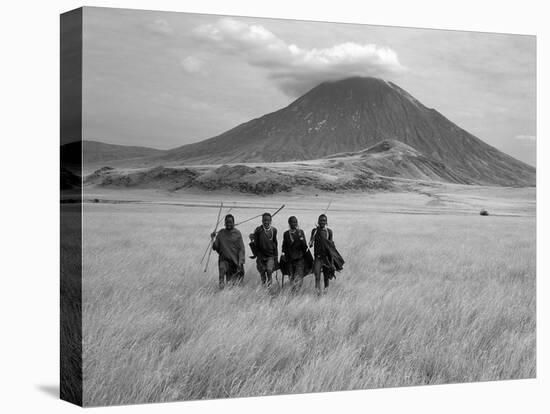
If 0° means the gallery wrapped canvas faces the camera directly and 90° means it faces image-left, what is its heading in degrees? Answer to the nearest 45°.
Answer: approximately 315°
